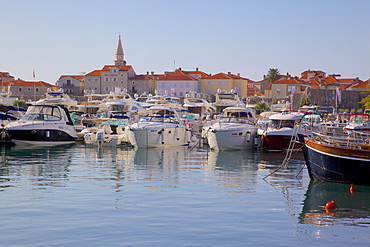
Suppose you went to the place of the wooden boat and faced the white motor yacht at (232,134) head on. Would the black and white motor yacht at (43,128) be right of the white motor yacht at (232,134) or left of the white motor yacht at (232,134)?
left

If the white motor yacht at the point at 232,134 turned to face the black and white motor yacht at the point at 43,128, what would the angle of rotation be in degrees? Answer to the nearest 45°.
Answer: approximately 45° to its right

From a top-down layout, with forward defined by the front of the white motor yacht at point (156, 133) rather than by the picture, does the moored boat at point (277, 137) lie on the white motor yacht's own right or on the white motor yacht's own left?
on the white motor yacht's own left

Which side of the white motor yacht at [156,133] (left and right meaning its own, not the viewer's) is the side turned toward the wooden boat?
left

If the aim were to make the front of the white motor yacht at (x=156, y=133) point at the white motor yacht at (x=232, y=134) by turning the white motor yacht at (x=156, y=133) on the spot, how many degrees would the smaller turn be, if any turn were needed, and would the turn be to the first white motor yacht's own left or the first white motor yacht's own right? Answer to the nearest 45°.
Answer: approximately 135° to the first white motor yacht's own left

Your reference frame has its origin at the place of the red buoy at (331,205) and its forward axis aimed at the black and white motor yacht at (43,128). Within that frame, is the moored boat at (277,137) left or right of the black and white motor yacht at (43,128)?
right

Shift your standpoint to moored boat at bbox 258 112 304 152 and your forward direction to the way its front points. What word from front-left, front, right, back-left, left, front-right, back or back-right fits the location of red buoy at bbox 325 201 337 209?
front-left

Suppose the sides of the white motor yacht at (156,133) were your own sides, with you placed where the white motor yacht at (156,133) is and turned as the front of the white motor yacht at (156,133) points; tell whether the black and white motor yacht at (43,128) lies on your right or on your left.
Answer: on your right

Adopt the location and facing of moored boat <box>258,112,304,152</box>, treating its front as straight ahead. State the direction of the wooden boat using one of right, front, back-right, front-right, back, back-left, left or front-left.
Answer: front-left

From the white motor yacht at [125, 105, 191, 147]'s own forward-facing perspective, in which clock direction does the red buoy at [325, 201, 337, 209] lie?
The red buoy is roughly at 10 o'clock from the white motor yacht.

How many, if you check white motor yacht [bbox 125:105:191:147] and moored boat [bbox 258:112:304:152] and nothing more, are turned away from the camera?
0
